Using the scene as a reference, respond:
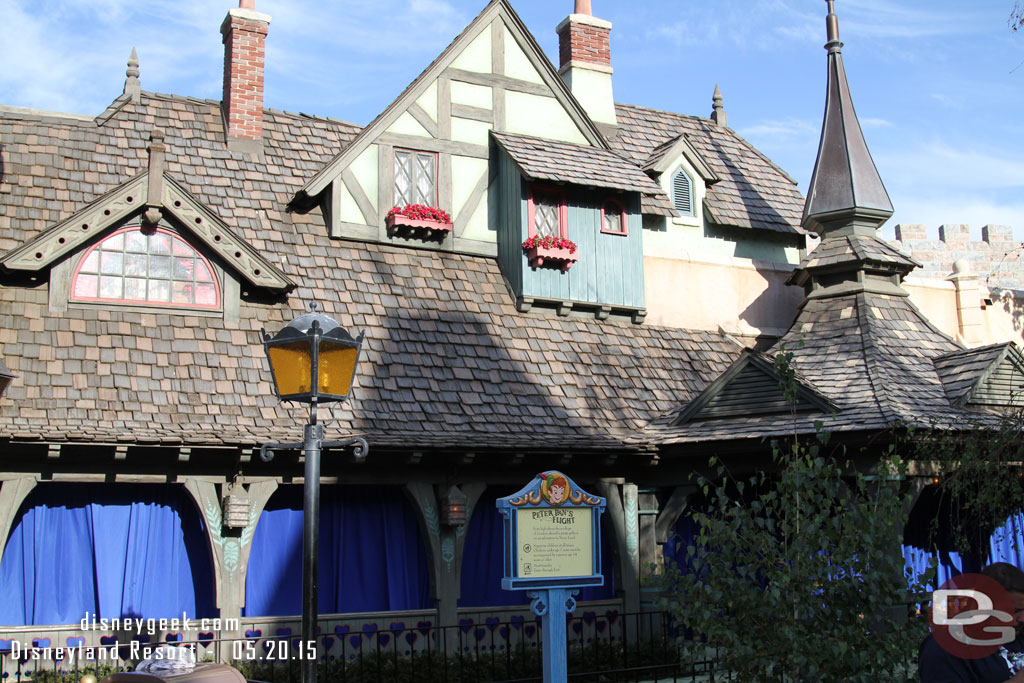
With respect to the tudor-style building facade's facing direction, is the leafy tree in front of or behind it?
in front

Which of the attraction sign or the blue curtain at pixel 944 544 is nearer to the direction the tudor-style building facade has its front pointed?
the attraction sign

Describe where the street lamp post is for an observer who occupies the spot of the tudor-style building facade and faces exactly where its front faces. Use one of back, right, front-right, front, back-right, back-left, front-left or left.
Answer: front

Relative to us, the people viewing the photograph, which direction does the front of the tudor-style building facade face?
facing the viewer

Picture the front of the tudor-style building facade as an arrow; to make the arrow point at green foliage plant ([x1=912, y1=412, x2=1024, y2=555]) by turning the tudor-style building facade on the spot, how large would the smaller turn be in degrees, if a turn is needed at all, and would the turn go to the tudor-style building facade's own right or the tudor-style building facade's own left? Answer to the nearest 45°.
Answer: approximately 90° to the tudor-style building facade's own left

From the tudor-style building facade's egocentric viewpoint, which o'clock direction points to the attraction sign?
The attraction sign is roughly at 11 o'clock from the tudor-style building facade.

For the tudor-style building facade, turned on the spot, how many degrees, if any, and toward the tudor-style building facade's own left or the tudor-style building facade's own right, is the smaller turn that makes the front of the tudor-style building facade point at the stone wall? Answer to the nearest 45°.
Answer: approximately 135° to the tudor-style building facade's own left

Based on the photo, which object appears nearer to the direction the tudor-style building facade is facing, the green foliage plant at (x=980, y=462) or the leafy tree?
the leafy tree

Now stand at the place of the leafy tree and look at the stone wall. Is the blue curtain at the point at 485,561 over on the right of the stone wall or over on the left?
left

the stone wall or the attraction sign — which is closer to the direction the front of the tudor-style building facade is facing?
the attraction sign

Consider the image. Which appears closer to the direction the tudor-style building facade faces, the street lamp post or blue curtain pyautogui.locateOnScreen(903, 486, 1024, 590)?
the street lamp post

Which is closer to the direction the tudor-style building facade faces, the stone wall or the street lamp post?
the street lamp post
